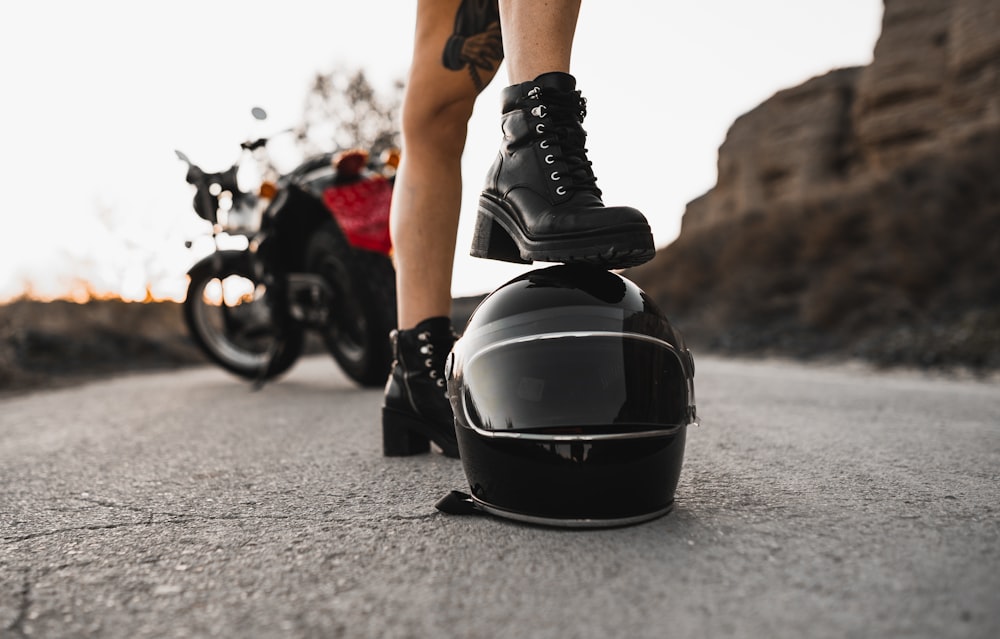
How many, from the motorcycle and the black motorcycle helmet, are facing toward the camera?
1

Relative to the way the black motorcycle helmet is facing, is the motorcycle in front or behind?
behind

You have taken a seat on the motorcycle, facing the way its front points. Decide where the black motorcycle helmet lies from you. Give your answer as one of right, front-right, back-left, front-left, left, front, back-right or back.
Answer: back-left

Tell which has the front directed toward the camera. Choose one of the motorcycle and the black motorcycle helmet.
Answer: the black motorcycle helmet

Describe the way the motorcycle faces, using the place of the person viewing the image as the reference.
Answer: facing away from the viewer and to the left of the viewer

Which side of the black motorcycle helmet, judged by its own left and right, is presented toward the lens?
front
